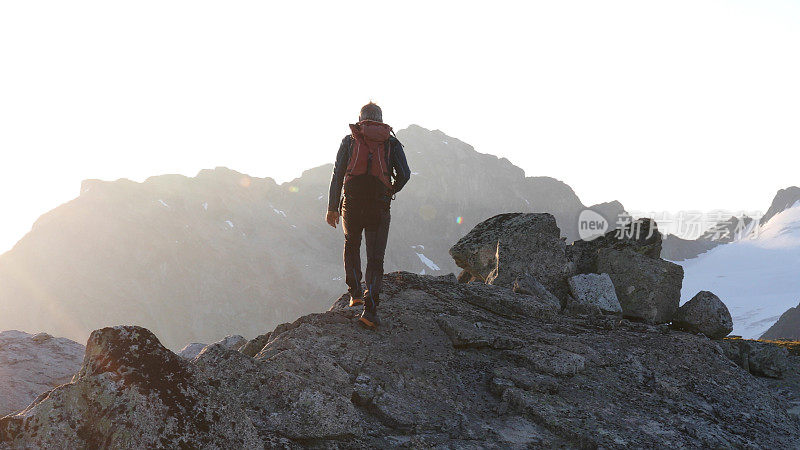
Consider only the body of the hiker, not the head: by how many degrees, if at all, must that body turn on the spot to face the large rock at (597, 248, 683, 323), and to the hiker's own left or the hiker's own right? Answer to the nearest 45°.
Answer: approximately 45° to the hiker's own right

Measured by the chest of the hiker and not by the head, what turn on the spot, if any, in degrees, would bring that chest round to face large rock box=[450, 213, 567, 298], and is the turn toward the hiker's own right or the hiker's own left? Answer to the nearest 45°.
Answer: approximately 45° to the hiker's own right

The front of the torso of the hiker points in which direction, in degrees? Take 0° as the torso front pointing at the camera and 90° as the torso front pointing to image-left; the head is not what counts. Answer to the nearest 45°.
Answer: approximately 180°

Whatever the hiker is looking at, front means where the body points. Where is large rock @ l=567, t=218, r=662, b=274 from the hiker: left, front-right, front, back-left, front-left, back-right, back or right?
front-right

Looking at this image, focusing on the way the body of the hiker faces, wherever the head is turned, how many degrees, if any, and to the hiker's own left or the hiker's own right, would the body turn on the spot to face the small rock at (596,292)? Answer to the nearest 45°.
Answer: approximately 45° to the hiker's own right

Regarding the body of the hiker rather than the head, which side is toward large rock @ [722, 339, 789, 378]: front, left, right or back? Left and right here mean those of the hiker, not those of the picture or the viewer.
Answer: right

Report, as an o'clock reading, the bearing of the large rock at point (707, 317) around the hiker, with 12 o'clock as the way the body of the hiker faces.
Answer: The large rock is roughly at 2 o'clock from the hiker.

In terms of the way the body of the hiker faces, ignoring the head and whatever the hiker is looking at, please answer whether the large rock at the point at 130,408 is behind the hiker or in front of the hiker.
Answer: behind
